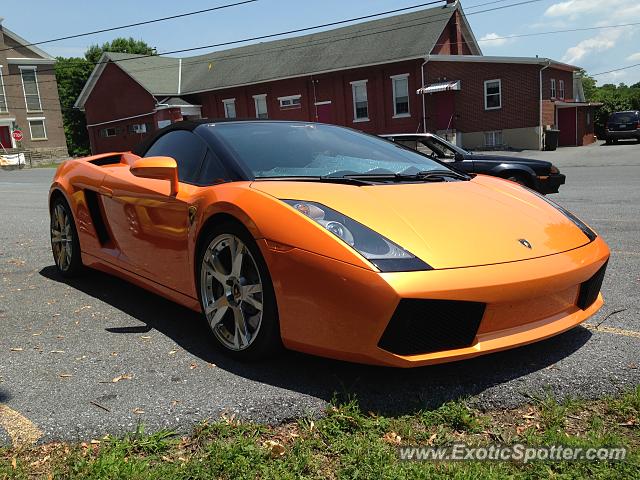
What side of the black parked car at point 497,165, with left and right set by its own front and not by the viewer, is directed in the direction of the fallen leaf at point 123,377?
right

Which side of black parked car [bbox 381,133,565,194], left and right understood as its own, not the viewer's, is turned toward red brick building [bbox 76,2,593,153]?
left

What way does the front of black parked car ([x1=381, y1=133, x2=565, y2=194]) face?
to the viewer's right

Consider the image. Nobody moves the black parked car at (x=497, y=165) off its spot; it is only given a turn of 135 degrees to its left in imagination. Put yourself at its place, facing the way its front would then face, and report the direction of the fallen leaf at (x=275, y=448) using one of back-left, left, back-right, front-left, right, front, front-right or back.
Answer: back-left

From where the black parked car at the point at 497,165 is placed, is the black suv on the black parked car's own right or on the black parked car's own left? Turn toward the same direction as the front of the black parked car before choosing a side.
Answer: on the black parked car's own left

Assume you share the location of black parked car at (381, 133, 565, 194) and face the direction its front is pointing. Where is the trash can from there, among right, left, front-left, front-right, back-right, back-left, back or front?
left

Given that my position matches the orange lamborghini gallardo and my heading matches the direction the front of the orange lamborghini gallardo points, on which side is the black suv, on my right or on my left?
on my left

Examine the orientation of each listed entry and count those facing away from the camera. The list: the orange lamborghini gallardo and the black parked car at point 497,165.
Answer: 0

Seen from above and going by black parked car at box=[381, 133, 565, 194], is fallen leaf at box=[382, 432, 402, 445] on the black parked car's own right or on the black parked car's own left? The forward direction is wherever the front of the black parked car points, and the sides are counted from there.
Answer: on the black parked car's own right

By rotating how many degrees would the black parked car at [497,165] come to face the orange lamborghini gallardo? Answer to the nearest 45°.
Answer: approximately 90° to its right

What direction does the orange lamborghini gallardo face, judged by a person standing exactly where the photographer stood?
facing the viewer and to the right of the viewer
